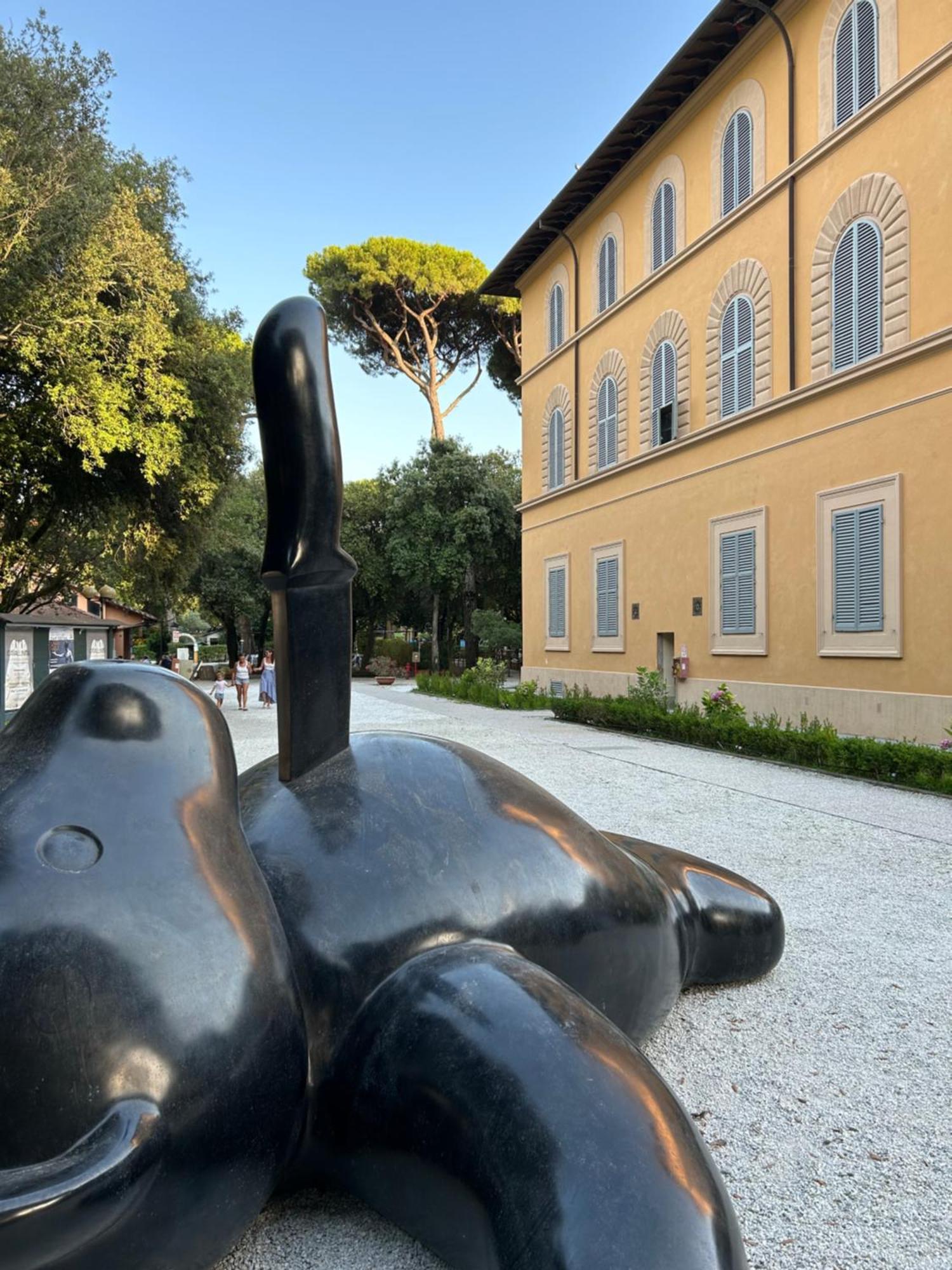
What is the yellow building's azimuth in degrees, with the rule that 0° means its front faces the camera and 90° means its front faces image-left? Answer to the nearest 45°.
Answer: approximately 45°

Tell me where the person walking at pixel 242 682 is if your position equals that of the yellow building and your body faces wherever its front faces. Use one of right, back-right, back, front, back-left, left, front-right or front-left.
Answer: front-right

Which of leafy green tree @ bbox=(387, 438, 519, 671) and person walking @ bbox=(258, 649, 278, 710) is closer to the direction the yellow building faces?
the person walking

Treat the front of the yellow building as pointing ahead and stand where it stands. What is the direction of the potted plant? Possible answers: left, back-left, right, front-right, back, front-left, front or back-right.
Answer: right

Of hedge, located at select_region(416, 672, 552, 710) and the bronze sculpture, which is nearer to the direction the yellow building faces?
the bronze sculpture

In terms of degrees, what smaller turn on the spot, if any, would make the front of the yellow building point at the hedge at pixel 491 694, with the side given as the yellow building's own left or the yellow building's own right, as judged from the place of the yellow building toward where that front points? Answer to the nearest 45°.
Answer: approximately 90° to the yellow building's own right

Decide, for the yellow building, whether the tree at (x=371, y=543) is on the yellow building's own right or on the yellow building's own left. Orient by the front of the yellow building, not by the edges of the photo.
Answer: on the yellow building's own right

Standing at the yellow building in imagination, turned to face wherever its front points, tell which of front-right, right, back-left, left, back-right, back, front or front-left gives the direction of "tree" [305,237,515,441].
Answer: right
